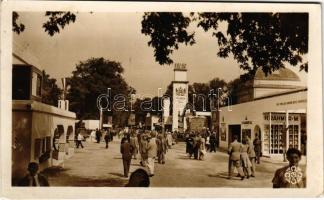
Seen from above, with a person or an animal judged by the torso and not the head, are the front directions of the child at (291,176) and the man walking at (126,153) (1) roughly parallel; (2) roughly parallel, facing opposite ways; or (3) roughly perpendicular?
roughly parallel, facing opposite ways

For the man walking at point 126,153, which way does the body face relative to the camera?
away from the camera

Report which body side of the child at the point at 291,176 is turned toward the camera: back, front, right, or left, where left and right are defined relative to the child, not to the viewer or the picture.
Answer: front

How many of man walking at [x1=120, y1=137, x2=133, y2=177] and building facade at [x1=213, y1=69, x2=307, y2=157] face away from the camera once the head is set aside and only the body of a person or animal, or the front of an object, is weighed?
1
